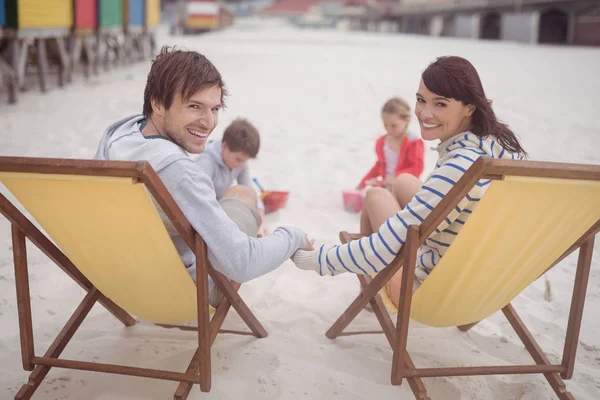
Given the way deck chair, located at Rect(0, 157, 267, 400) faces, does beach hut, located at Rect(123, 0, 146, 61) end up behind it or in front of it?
in front

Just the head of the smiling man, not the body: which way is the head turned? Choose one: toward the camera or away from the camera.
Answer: toward the camera

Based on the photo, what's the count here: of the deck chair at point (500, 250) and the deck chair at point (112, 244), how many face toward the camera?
0

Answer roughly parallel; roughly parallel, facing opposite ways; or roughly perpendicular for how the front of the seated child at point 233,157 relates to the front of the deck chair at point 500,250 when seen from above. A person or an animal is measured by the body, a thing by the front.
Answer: roughly parallel, facing opposite ways

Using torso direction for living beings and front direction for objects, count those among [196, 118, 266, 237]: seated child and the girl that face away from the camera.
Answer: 0

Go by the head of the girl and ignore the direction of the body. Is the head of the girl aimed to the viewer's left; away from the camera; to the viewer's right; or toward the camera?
toward the camera

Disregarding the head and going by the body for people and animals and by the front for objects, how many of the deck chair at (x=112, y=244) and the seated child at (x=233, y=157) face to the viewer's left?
0

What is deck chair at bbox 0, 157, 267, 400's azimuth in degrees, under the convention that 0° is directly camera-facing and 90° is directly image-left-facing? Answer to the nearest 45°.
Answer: approximately 225°

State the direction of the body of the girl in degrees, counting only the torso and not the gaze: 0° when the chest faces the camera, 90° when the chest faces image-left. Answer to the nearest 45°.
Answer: approximately 45°

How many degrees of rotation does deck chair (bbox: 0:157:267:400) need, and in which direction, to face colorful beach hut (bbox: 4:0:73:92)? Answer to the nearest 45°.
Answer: approximately 45° to its left

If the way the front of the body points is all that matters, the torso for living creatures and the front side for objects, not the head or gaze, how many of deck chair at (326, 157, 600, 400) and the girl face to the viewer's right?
0

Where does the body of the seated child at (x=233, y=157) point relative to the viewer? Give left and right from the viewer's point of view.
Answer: facing the viewer and to the right of the viewer
